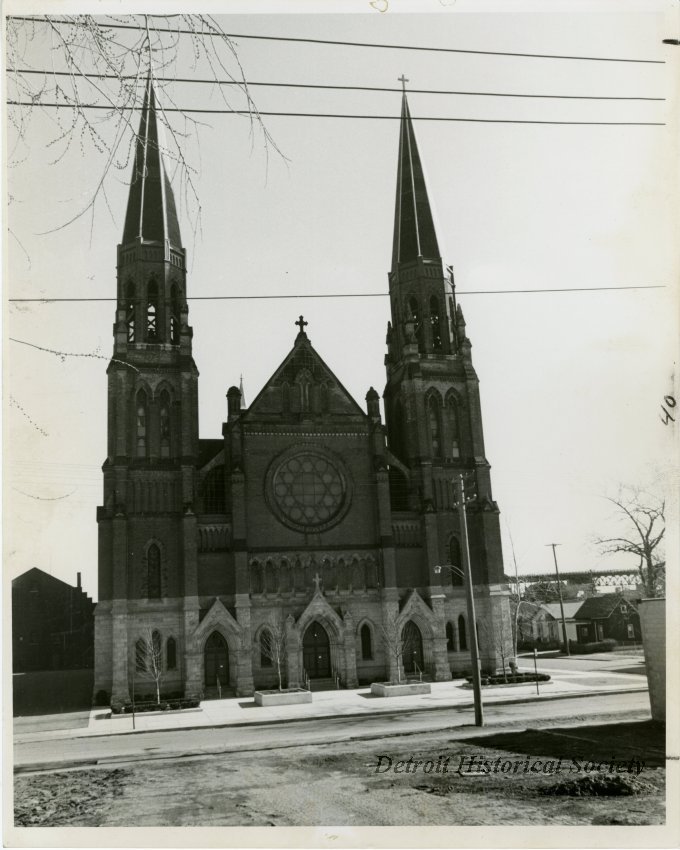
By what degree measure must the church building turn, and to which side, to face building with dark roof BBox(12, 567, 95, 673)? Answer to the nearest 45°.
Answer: approximately 90° to its right

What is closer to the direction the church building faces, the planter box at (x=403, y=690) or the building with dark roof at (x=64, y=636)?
the planter box

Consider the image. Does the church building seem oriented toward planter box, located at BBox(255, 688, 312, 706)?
yes

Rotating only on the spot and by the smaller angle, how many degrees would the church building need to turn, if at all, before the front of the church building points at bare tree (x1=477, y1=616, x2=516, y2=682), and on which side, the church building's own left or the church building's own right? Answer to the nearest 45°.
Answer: approximately 90° to the church building's own left

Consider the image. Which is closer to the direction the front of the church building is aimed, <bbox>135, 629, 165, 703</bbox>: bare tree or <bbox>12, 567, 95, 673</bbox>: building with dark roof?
the bare tree

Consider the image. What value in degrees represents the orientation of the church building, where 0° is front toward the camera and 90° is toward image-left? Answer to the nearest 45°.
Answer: approximately 0°

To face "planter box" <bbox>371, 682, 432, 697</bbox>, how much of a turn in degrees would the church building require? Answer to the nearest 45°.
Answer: approximately 45° to its left

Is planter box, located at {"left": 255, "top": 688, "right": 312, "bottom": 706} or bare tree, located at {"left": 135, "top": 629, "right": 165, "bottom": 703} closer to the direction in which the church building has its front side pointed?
the planter box

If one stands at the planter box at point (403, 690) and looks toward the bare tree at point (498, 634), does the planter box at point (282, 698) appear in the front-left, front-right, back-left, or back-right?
back-left

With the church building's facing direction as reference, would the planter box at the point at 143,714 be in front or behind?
in front

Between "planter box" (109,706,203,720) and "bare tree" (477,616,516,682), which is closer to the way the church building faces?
the planter box

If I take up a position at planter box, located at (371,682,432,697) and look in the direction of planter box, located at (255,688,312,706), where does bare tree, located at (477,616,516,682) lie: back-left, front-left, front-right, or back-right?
back-right
